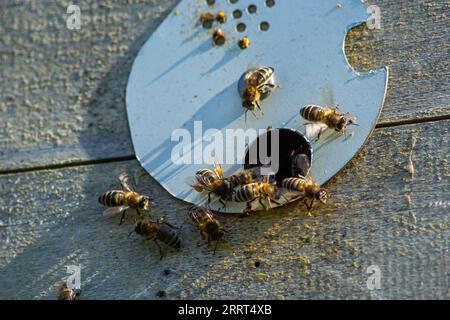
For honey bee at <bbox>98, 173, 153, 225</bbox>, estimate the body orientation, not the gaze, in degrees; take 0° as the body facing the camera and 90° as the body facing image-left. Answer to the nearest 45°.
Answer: approximately 270°

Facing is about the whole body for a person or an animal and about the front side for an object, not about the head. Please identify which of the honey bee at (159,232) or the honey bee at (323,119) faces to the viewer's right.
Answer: the honey bee at (323,119)

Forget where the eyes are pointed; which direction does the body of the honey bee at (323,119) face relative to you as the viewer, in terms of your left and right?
facing to the right of the viewer
